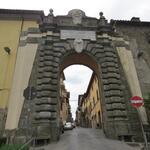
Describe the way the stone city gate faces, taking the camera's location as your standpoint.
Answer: facing the viewer
